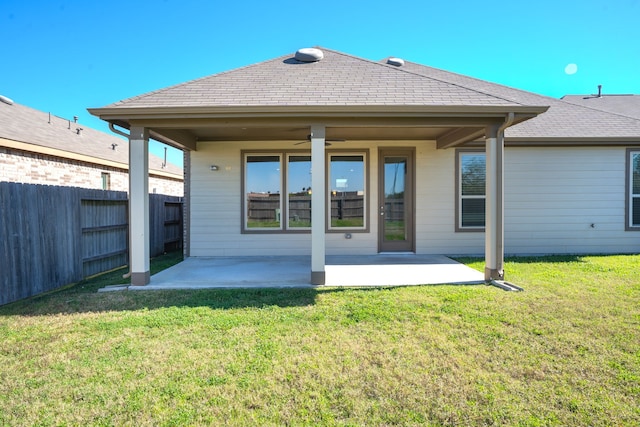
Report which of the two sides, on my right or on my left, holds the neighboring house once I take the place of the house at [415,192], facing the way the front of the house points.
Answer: on my left

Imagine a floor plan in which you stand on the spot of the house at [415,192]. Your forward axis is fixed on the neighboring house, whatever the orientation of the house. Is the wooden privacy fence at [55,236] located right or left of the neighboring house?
left

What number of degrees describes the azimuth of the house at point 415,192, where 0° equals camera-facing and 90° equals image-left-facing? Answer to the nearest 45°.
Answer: approximately 180°

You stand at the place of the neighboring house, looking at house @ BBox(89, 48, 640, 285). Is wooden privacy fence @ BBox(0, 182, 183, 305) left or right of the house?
right
